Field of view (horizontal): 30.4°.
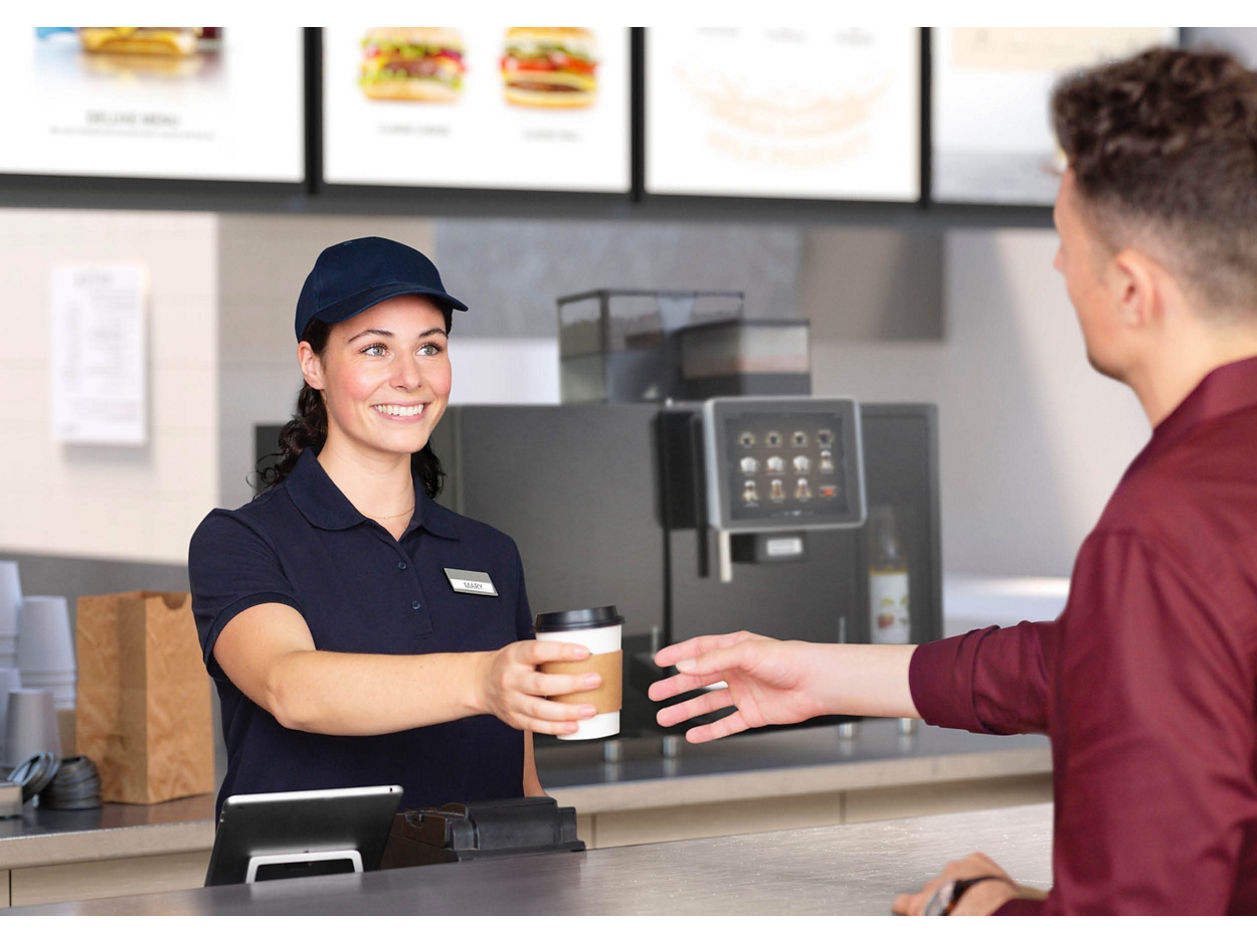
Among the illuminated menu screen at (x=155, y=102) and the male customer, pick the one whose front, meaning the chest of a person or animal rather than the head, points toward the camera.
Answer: the illuminated menu screen

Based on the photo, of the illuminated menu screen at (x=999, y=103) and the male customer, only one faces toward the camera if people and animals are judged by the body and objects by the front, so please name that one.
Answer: the illuminated menu screen

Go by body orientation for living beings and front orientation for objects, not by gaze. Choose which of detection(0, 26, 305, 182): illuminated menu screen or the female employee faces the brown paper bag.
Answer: the illuminated menu screen

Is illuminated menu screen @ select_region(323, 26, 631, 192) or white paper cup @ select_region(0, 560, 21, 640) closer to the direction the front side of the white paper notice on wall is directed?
the white paper cup

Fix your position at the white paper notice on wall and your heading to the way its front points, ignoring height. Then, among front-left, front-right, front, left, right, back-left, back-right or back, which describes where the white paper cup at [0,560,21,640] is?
front

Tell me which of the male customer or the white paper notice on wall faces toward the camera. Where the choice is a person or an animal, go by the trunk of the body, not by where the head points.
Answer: the white paper notice on wall

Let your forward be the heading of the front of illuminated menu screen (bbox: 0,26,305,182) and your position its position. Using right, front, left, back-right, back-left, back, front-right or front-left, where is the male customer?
front

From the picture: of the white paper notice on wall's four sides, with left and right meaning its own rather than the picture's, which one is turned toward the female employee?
front

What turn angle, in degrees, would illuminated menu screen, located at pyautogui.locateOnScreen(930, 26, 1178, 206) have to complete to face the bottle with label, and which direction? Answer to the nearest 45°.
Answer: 0° — it already faces it

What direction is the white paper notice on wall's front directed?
toward the camera

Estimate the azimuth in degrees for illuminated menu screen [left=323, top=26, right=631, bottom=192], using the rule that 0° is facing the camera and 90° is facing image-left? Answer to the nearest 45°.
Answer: approximately 0°

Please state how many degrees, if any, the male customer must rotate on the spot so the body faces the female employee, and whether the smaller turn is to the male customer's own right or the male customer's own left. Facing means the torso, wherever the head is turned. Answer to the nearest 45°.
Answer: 0° — they already face them

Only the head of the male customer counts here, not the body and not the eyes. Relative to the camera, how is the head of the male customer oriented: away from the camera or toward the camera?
away from the camera

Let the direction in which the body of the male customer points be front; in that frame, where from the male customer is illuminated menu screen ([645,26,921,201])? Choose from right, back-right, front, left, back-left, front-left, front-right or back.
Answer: front-right

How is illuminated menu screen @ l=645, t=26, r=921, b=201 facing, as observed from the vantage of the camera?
facing the viewer

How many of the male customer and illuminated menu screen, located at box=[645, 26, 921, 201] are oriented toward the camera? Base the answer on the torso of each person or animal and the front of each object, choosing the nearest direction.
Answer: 1

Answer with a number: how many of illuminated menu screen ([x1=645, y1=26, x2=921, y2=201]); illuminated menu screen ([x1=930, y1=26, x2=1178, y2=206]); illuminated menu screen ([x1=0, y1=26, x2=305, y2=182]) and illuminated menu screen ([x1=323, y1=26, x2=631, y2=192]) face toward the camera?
4

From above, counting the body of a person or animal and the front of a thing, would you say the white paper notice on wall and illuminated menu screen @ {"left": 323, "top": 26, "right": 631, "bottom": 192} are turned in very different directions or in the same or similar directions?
same or similar directions

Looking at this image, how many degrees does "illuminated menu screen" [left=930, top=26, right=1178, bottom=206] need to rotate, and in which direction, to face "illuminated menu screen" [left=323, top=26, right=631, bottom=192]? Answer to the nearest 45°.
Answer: approximately 45° to its right
